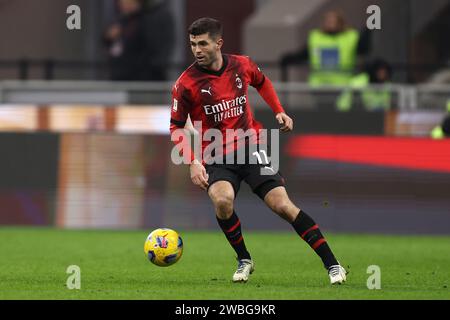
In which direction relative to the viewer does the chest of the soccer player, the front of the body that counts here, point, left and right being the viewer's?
facing the viewer

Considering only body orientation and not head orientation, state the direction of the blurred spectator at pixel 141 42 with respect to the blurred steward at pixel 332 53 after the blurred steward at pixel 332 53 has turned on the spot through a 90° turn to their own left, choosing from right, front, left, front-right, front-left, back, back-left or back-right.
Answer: back

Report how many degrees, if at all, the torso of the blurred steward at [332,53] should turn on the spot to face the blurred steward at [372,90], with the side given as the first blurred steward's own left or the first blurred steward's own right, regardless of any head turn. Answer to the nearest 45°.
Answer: approximately 45° to the first blurred steward's own left

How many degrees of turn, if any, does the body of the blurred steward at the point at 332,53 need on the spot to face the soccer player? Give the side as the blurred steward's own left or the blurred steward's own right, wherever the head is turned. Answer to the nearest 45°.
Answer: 0° — they already face them

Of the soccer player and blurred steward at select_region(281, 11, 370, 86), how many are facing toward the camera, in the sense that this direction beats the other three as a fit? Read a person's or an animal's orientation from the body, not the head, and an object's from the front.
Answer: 2

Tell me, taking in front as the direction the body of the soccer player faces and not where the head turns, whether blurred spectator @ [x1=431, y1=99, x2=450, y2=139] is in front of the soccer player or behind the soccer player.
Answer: behind

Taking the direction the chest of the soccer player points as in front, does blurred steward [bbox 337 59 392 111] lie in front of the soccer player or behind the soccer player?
behind

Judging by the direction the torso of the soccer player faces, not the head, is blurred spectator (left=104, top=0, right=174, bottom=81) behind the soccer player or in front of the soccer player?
behind

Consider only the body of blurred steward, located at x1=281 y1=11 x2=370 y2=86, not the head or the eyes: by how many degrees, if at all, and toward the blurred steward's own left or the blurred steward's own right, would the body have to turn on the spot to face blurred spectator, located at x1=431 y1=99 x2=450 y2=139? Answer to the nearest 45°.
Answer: approximately 45° to the blurred steward's own left

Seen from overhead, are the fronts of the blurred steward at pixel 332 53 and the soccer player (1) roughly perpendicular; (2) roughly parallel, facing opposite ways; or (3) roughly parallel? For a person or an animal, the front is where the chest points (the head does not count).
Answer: roughly parallel

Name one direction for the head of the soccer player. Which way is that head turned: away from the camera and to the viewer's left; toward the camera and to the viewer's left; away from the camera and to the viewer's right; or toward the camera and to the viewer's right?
toward the camera and to the viewer's left
